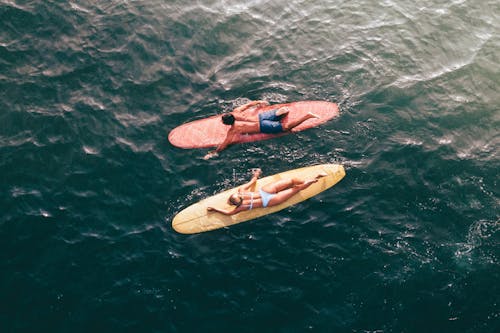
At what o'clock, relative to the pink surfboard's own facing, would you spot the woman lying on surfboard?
The woman lying on surfboard is roughly at 8 o'clock from the pink surfboard.

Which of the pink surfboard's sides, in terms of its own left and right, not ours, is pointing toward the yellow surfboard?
left

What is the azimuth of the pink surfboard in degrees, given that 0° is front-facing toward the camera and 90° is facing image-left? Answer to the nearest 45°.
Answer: approximately 90°
